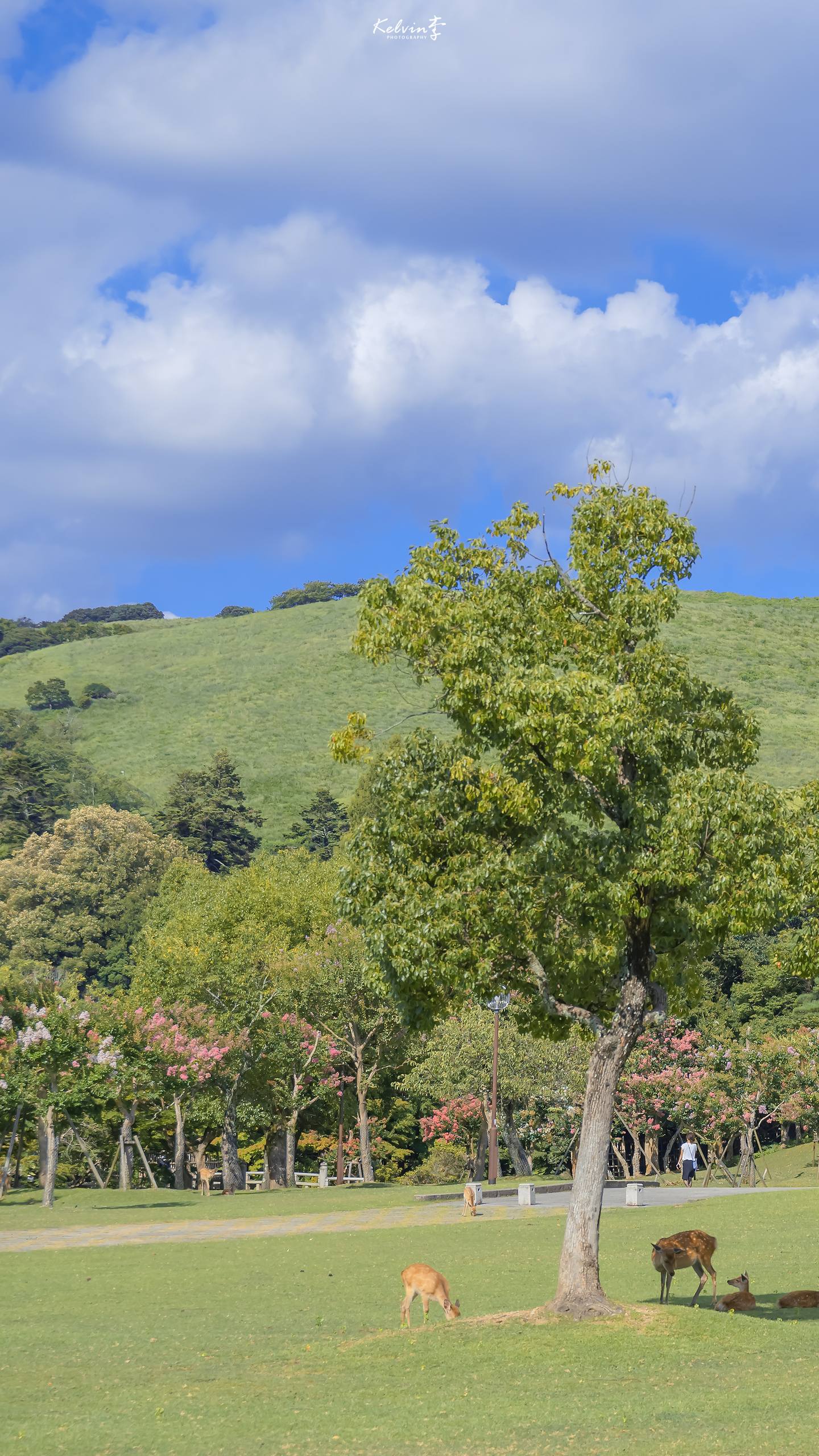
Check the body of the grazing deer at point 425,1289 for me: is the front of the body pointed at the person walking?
no

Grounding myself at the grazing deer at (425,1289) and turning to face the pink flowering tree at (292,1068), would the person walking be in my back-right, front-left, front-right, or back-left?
front-right

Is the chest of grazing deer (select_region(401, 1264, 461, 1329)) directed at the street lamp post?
no

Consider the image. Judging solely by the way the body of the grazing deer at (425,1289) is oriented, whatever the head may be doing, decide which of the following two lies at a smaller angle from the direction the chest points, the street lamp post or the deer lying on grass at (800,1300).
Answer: the deer lying on grass

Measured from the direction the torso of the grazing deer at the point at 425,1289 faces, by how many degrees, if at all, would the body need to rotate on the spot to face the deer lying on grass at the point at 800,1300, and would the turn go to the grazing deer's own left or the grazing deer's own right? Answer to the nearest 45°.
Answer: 0° — it already faces it

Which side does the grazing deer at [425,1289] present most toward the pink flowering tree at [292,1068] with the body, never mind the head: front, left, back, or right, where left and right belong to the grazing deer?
left

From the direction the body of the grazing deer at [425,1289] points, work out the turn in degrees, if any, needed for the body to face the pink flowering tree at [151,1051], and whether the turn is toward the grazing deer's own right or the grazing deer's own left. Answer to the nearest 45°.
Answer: approximately 90° to the grazing deer's own left

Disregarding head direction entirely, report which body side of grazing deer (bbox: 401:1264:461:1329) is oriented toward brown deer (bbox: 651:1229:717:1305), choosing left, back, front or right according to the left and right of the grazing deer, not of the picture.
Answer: front

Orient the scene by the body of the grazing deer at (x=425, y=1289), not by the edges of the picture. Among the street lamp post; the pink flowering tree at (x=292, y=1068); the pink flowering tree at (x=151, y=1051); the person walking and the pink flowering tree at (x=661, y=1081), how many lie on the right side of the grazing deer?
0

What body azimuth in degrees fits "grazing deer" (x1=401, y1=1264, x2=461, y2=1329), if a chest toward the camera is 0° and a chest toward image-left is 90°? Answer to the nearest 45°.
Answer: approximately 270°

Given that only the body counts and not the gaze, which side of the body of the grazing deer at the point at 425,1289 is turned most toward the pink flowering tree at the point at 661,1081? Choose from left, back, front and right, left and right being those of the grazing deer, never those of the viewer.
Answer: left

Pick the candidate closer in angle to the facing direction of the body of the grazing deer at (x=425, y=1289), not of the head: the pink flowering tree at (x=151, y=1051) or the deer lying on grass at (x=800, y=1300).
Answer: the deer lying on grass
